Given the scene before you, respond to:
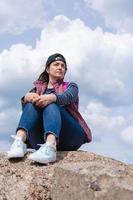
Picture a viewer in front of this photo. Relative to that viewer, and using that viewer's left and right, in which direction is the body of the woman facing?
facing the viewer and to the left of the viewer
